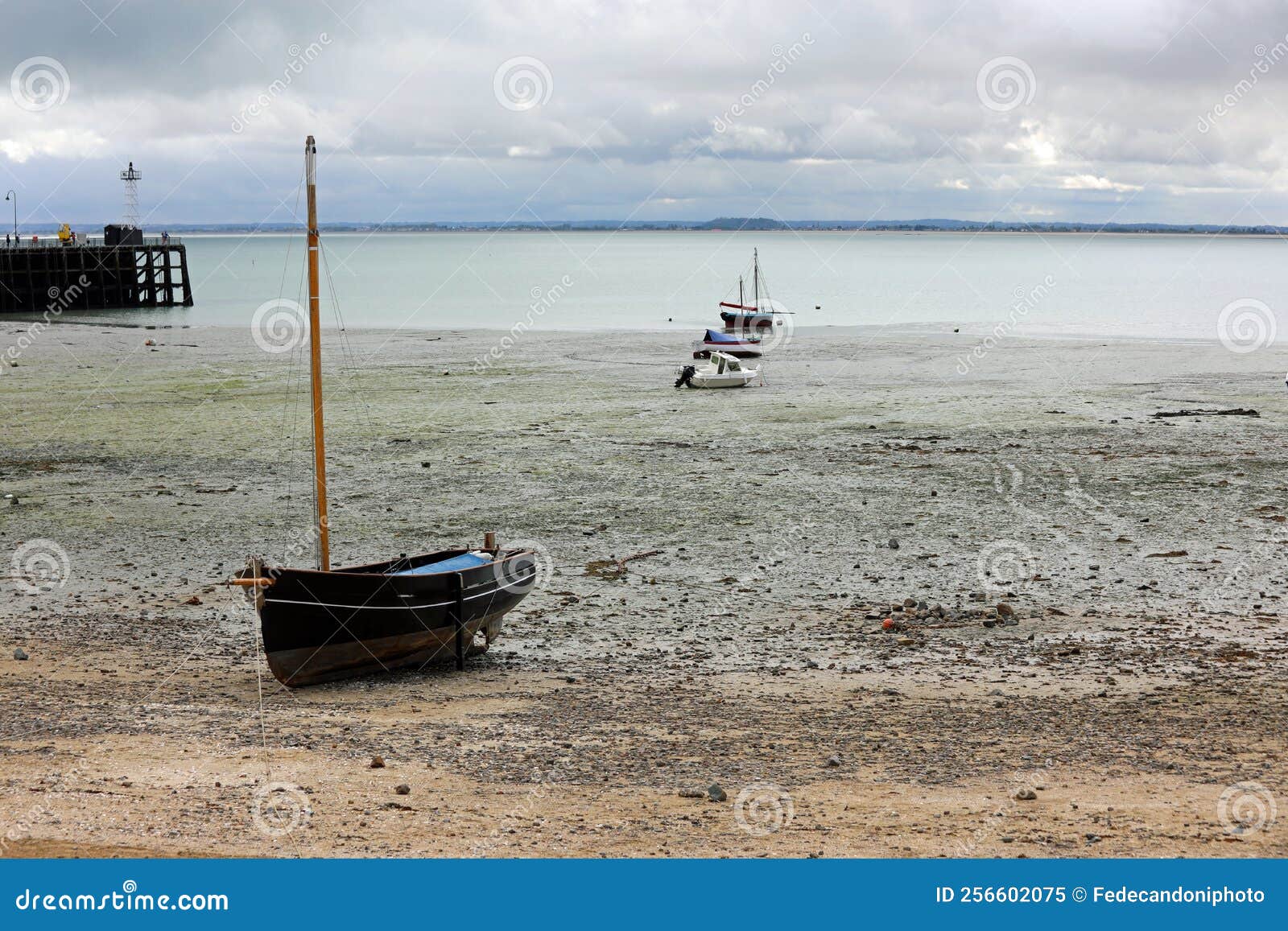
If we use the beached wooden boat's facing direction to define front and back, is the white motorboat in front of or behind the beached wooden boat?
behind

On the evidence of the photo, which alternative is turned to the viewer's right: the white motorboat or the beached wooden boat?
the white motorboat

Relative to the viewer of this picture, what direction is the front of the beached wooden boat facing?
facing the viewer and to the left of the viewer

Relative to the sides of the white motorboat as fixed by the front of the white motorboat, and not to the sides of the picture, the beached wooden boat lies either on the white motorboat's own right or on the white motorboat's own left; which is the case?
on the white motorboat's own right

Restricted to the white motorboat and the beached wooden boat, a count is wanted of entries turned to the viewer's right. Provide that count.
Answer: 1

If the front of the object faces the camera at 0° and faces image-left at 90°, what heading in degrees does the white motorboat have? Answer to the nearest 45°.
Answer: approximately 270°
